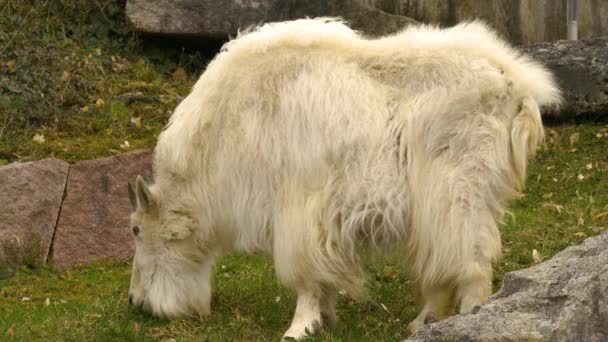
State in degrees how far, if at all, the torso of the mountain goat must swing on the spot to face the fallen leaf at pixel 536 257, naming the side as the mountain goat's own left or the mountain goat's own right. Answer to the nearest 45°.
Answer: approximately 135° to the mountain goat's own right

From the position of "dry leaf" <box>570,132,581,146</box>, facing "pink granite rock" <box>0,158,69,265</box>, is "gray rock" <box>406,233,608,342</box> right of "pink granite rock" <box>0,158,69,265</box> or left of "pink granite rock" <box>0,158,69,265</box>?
left

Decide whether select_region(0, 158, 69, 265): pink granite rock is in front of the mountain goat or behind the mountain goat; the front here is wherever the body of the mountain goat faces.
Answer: in front

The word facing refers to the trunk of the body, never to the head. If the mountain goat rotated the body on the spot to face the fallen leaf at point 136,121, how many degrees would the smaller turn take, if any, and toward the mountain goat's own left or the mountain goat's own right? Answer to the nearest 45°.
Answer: approximately 45° to the mountain goat's own right

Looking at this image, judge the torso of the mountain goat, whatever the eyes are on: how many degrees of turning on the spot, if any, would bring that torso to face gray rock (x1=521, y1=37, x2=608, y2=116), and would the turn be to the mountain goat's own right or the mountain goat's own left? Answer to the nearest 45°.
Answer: approximately 135° to the mountain goat's own right

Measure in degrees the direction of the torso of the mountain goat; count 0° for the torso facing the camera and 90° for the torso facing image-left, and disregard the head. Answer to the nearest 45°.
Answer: approximately 90°

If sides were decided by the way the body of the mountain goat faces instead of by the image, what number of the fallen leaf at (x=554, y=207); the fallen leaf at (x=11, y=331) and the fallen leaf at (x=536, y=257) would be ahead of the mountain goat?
1

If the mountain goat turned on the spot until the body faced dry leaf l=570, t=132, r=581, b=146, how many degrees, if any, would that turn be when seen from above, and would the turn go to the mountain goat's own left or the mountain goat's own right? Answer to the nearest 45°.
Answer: approximately 135° to the mountain goat's own right

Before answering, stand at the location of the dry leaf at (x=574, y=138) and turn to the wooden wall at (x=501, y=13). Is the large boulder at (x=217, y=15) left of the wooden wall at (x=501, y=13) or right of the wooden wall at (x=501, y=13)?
left

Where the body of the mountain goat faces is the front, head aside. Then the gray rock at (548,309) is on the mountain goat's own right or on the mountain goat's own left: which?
on the mountain goat's own left
